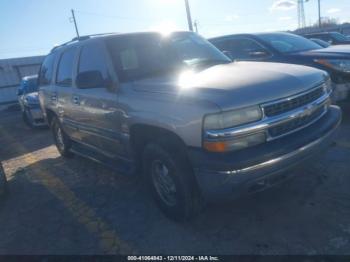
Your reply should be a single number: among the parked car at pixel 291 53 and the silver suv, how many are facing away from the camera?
0

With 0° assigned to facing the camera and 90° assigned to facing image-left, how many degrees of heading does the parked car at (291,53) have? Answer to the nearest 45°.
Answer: approximately 315°

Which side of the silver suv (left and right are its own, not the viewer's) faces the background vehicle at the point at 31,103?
back

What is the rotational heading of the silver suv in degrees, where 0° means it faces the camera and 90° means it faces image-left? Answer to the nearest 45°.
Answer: approximately 315°

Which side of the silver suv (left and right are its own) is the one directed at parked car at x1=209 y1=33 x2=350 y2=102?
left
